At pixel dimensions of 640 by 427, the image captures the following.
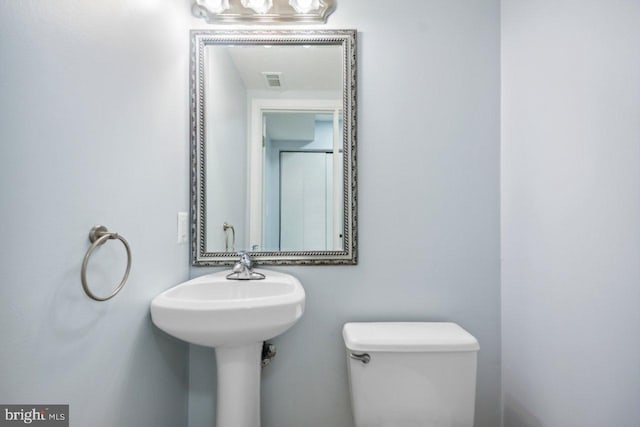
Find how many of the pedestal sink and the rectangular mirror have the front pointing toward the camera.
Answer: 2

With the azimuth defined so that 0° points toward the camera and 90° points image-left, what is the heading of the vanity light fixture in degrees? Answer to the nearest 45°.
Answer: approximately 0°

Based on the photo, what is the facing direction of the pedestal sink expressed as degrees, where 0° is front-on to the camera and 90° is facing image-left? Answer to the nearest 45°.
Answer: approximately 0°

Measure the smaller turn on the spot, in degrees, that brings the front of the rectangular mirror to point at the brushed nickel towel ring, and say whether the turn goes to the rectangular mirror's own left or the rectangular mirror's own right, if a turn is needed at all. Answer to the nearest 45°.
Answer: approximately 45° to the rectangular mirror's own right
